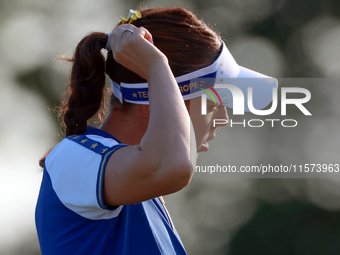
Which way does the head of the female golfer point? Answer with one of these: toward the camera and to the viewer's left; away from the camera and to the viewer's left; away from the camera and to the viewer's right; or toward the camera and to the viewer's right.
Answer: away from the camera and to the viewer's right

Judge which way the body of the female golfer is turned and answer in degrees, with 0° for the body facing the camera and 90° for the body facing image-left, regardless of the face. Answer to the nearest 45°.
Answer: approximately 270°
